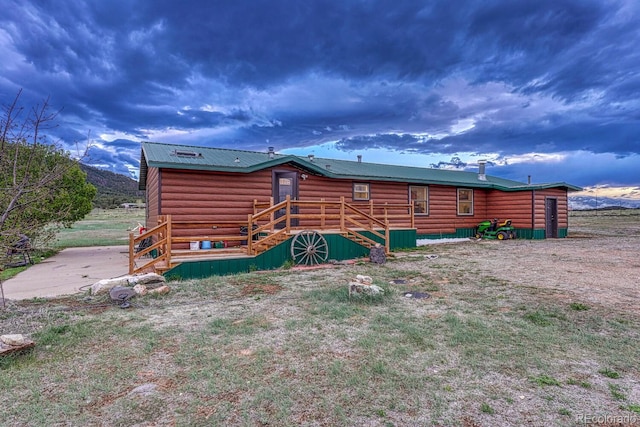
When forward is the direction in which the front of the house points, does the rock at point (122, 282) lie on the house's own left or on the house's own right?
on the house's own right

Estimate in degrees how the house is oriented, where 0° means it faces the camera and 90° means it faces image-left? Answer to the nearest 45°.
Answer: approximately 315°

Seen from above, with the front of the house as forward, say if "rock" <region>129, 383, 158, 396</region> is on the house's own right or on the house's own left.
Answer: on the house's own right

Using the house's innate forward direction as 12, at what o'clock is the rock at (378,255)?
The rock is roughly at 12 o'clock from the house.

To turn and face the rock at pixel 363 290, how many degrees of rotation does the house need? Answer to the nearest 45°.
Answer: approximately 45° to its right

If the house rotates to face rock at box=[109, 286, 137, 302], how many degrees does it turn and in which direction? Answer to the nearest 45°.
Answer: approximately 45° to its right

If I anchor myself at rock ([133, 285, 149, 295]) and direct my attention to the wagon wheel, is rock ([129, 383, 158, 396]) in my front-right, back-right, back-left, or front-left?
back-right

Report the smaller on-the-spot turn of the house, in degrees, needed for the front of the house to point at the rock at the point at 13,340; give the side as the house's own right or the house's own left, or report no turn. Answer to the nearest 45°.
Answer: approximately 45° to the house's own right

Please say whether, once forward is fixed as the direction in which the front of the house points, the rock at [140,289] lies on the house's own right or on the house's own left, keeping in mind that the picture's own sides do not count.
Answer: on the house's own right

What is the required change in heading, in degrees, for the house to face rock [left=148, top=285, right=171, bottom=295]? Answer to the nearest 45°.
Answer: approximately 45° to its right

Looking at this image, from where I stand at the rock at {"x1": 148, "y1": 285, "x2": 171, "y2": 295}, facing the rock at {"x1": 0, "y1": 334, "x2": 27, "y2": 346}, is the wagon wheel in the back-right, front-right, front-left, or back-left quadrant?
back-left
